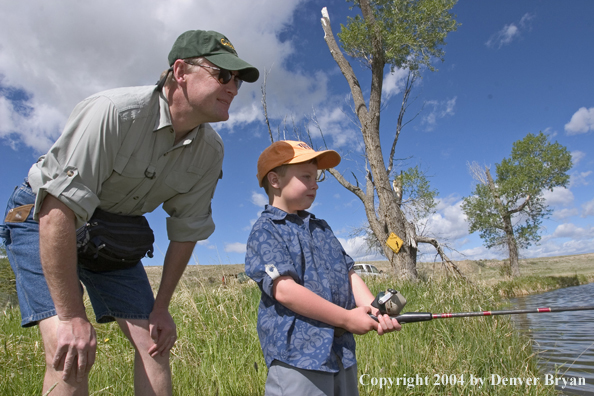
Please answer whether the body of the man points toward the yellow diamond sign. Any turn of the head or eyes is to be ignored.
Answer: no

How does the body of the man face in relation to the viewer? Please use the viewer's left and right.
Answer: facing the viewer and to the right of the viewer

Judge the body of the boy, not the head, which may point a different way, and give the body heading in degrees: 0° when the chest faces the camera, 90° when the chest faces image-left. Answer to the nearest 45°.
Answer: approximately 315°

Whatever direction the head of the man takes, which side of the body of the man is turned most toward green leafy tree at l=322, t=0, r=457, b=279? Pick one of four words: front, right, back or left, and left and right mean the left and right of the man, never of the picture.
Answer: left

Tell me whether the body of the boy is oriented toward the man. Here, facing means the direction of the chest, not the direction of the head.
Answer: no

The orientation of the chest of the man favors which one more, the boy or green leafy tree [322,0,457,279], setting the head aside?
the boy

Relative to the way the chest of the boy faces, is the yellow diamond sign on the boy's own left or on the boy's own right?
on the boy's own left

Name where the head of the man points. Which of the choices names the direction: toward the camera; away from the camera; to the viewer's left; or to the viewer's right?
to the viewer's right
